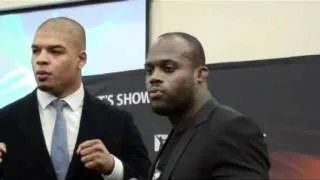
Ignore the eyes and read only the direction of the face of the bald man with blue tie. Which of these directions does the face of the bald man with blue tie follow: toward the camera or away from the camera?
toward the camera

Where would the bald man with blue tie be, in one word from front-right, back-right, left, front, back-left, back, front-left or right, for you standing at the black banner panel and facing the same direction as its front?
front-right

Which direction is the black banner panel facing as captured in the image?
toward the camera
